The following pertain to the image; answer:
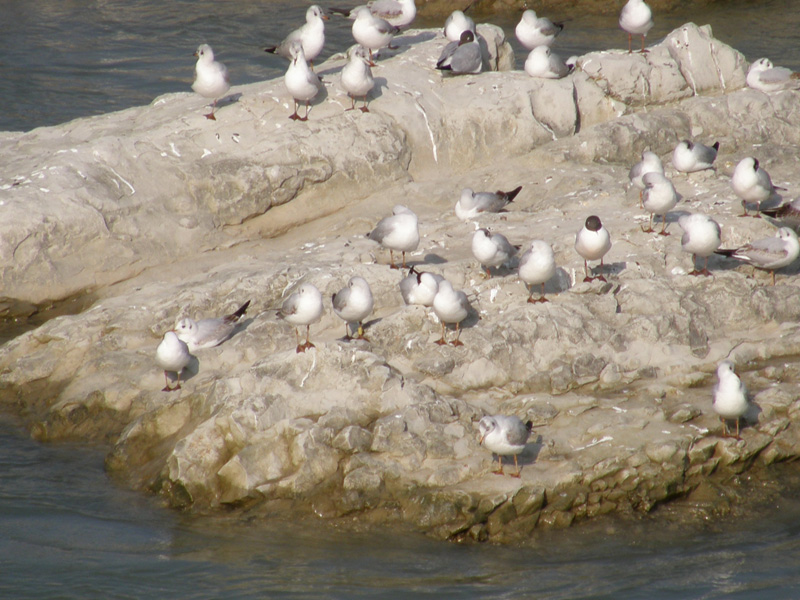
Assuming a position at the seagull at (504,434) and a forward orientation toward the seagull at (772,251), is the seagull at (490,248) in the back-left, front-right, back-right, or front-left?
front-left

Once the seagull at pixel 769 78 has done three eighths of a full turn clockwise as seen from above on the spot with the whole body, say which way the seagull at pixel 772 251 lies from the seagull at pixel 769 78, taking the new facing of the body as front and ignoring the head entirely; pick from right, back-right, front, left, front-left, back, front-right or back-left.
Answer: back-right

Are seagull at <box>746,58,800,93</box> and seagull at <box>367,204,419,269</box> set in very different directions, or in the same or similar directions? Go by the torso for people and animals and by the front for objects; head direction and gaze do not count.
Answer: very different directions

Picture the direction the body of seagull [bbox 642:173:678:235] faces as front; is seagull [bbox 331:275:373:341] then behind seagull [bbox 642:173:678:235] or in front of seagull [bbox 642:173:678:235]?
in front

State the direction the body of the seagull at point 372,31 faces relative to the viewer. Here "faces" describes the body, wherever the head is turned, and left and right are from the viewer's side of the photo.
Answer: facing the viewer and to the left of the viewer

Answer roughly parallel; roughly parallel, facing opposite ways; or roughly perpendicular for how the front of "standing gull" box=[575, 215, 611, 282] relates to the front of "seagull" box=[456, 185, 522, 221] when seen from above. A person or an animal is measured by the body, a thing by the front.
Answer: roughly perpendicular

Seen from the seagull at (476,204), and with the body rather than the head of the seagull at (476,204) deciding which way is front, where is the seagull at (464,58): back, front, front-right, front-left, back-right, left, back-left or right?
right

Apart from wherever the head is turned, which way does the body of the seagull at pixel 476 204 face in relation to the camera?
to the viewer's left

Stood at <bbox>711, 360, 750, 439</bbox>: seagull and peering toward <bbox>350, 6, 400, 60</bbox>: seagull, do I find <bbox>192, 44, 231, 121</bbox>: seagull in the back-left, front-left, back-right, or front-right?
front-left

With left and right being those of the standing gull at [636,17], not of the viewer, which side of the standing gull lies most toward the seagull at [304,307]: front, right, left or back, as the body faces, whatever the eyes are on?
front

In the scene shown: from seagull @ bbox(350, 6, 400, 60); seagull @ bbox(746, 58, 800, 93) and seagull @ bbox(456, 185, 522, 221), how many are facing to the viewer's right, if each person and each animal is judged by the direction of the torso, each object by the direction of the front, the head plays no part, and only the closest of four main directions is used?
0

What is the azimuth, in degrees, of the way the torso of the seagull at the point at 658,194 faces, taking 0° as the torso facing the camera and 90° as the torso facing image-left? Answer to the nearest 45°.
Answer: approximately 0°

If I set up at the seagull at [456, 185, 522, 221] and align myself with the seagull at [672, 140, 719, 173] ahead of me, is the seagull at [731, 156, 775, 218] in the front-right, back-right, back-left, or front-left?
front-right

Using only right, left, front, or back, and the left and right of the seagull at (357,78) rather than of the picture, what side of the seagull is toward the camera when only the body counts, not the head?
front

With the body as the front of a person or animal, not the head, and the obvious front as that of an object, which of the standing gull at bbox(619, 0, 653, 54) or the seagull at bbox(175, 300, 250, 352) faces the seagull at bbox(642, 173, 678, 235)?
the standing gull

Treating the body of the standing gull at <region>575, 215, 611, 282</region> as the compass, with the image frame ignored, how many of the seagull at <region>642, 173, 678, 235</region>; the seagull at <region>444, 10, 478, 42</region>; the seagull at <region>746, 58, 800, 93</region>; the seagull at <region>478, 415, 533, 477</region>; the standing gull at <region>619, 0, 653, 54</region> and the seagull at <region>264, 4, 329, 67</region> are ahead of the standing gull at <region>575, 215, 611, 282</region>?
1

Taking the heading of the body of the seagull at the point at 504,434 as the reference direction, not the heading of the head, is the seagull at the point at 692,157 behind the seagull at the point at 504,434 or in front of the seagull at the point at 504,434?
behind

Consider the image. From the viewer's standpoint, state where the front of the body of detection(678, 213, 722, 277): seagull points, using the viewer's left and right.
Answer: facing the viewer
